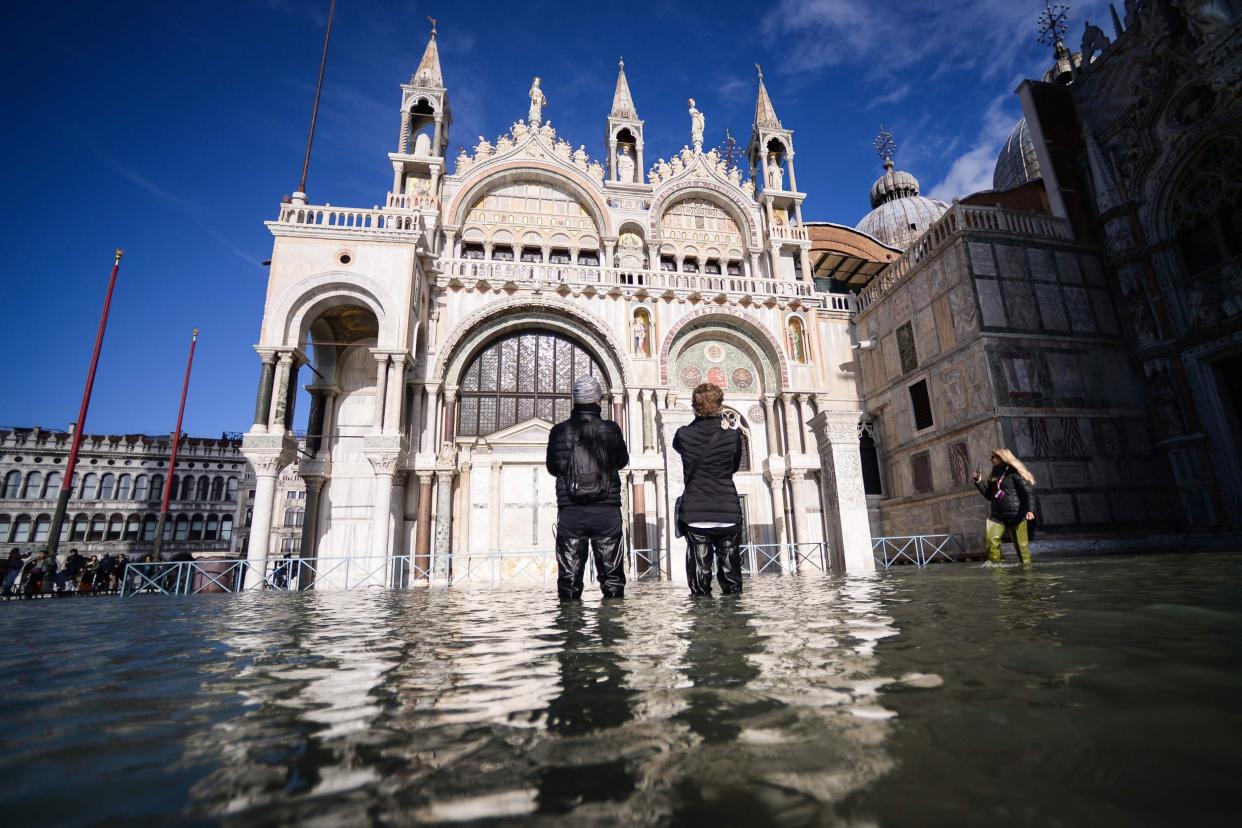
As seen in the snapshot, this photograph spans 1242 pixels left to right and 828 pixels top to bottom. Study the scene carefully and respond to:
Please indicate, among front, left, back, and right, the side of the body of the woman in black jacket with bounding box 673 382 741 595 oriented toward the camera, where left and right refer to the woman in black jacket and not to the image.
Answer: back

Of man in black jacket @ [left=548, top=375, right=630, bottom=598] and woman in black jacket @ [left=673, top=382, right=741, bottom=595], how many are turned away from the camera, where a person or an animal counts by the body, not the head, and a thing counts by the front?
2

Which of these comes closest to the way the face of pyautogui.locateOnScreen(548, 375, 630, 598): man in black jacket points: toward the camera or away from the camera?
away from the camera

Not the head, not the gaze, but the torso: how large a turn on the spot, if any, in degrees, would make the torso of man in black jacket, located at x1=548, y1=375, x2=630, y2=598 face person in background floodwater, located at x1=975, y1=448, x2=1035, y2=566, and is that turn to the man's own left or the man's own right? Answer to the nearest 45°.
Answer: approximately 90° to the man's own right

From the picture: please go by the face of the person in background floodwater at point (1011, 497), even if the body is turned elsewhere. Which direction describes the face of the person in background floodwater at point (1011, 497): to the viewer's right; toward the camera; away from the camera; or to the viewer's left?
to the viewer's left

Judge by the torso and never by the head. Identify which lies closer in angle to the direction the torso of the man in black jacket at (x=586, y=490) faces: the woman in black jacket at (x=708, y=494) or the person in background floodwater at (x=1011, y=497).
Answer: the person in background floodwater

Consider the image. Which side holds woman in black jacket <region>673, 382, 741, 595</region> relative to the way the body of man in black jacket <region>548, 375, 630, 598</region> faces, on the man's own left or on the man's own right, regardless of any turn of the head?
on the man's own right

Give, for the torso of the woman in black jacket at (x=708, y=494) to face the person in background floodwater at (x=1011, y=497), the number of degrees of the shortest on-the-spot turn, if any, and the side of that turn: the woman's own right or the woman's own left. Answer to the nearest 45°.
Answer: approximately 45° to the woman's own right

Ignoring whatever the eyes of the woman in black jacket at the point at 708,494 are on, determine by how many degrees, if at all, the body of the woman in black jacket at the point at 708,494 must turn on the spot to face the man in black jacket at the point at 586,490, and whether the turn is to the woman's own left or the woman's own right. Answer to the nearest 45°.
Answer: approximately 90° to the woman's own left

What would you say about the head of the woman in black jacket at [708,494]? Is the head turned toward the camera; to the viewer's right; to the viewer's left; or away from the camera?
away from the camera

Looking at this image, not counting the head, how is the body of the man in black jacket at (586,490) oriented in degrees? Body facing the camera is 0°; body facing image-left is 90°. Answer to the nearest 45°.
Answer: approximately 180°

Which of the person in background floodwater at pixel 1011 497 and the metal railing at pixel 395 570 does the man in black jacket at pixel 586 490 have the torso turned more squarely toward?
the metal railing
